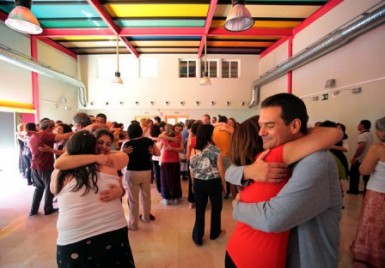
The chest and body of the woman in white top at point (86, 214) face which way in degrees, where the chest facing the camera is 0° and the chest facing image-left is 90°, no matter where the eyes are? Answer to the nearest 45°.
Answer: approximately 180°

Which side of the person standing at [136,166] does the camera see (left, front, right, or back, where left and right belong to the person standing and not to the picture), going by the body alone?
back

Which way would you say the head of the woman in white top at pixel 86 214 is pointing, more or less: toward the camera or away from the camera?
away from the camera

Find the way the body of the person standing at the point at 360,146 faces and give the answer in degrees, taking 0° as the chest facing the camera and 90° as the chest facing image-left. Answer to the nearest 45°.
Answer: approximately 90°

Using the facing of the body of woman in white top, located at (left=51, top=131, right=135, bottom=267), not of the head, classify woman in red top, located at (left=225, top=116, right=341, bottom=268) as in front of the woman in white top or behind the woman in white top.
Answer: behind

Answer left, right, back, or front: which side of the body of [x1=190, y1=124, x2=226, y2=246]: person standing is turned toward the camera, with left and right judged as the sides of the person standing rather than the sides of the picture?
back

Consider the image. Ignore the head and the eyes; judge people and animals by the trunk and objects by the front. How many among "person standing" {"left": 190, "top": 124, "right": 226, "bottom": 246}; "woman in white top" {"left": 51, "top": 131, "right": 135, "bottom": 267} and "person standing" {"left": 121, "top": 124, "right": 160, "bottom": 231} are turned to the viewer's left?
0

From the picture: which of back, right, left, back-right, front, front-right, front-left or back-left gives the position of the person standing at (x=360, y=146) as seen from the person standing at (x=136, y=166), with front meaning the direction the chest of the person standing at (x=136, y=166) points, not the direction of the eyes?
right

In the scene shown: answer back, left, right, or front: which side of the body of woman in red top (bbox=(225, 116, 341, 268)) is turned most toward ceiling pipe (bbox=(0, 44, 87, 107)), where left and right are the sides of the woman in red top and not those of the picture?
left

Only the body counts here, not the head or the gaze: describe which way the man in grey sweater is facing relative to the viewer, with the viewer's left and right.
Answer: facing to the left of the viewer

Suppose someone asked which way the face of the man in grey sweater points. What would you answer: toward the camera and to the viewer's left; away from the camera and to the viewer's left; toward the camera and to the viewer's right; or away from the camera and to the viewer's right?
toward the camera and to the viewer's left

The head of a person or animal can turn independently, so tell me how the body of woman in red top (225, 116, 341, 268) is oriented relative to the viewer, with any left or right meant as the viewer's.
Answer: facing away from the viewer and to the right of the viewer
